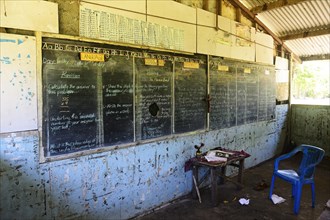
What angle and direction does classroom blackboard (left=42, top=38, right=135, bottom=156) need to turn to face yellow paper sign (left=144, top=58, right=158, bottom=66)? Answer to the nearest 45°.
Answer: approximately 90° to its left

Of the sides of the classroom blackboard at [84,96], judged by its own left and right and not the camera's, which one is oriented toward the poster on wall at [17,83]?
right

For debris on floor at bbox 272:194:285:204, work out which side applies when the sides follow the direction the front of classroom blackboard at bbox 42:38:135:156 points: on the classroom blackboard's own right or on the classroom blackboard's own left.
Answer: on the classroom blackboard's own left

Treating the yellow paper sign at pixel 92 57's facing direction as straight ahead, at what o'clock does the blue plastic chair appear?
The blue plastic chair is roughly at 9 o'clock from the yellow paper sign.

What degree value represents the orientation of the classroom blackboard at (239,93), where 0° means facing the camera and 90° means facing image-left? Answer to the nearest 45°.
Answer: approximately 315°

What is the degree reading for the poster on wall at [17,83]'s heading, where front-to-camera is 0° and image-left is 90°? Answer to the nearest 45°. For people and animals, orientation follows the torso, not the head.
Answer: approximately 315°

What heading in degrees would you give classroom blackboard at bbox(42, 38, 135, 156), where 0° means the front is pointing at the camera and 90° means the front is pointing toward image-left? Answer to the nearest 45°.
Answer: approximately 315°

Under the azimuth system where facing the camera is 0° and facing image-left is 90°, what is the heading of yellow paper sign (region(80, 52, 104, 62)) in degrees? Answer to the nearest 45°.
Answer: approximately 0°

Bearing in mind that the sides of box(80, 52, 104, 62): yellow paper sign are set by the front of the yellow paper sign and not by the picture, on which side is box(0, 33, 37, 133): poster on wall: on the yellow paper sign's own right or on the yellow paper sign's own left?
on the yellow paper sign's own right

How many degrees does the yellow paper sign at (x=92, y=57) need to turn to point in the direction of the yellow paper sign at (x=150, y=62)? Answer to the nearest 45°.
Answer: approximately 135° to its left

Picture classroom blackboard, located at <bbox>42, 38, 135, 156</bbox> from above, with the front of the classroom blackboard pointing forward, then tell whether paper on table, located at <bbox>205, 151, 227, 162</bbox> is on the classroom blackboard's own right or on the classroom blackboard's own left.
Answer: on the classroom blackboard's own left
